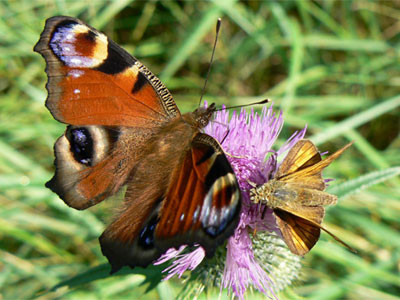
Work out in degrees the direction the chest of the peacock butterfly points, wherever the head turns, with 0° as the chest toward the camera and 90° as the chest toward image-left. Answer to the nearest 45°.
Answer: approximately 225°
